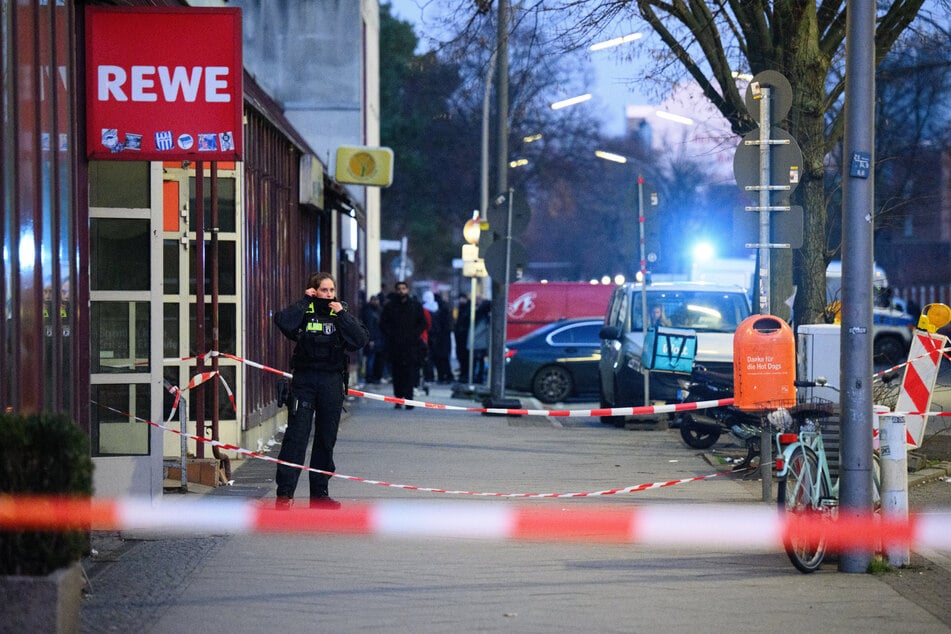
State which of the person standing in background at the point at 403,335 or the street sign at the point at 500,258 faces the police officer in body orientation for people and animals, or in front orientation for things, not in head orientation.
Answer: the person standing in background

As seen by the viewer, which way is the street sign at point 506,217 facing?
away from the camera

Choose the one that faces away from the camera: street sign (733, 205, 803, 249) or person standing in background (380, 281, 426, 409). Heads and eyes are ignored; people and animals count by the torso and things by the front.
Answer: the street sign

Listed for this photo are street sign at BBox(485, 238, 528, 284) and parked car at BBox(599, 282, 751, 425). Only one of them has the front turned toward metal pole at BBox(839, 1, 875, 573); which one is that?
the parked car

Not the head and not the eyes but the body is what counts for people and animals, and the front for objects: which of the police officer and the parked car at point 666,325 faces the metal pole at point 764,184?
the parked car

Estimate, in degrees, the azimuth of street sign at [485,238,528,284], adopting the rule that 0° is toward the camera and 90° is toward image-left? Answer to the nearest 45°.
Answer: approximately 180°

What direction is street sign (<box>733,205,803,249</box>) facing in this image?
away from the camera

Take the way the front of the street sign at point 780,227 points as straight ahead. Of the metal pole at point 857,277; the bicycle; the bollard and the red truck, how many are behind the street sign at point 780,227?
3
